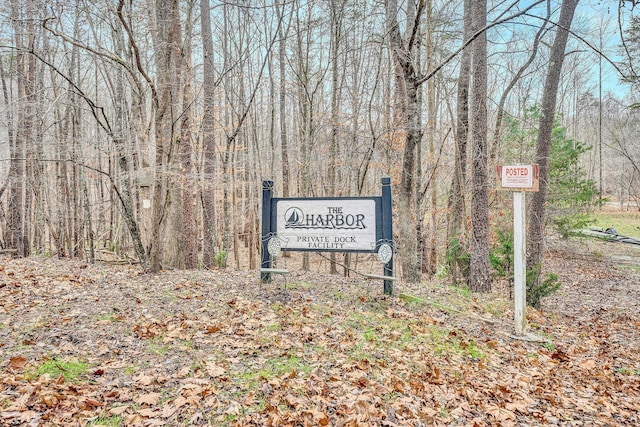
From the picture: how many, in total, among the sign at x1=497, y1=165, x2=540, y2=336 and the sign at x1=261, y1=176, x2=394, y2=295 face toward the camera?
2

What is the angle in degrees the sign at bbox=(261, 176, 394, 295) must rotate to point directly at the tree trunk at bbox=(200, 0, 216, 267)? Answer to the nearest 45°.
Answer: approximately 135° to its right

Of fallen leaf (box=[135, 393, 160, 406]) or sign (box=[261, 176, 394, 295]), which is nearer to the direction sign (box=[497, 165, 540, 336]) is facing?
the fallen leaf

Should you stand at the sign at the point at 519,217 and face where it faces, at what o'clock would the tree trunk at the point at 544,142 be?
The tree trunk is roughly at 6 o'clock from the sign.

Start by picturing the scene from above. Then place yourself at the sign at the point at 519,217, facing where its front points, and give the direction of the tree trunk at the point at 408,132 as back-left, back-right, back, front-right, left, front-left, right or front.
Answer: back-right

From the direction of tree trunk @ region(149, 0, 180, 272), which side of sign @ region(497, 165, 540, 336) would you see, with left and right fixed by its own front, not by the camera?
right

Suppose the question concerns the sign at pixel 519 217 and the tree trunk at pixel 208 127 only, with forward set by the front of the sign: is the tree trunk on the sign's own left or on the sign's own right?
on the sign's own right

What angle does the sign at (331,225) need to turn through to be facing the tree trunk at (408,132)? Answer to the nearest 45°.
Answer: approximately 135° to its left

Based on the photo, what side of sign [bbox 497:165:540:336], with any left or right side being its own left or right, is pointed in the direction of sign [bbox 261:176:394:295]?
right
